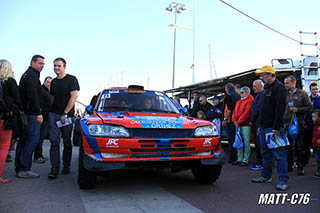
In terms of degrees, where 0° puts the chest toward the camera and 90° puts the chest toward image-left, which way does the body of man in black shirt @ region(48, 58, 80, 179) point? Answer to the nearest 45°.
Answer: approximately 45°

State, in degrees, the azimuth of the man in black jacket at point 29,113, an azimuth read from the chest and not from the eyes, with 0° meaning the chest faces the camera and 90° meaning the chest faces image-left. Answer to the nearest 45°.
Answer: approximately 270°

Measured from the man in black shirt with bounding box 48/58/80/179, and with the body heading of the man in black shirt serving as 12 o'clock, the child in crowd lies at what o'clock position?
The child in crowd is roughly at 8 o'clock from the man in black shirt.

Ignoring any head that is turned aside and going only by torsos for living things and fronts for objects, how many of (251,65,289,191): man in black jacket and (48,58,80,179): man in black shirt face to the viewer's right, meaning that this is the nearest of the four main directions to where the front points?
0

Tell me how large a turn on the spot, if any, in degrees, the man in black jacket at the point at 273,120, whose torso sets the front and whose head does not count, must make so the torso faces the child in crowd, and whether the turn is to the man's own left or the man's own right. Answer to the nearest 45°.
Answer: approximately 180°

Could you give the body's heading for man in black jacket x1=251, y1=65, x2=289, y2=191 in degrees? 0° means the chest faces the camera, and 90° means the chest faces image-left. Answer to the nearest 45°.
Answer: approximately 45°

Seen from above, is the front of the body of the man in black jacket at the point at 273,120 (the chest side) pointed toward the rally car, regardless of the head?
yes

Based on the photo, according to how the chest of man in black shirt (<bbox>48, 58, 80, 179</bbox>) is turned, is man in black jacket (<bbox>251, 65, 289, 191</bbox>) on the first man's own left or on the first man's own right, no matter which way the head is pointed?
on the first man's own left
